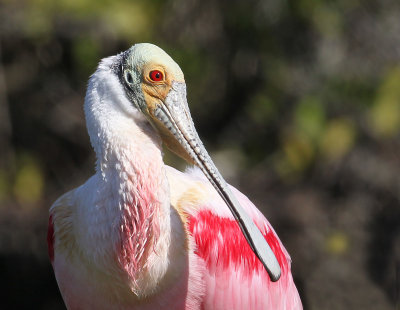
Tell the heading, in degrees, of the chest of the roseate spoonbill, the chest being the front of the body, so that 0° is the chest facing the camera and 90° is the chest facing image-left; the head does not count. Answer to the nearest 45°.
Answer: approximately 45°

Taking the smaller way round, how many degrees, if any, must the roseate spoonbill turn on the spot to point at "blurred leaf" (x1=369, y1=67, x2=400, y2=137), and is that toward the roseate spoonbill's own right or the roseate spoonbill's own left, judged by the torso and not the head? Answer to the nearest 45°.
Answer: approximately 180°

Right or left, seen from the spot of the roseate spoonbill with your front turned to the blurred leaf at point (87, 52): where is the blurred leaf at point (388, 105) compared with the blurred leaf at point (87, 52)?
right

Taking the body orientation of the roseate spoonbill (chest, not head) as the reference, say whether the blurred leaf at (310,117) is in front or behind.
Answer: behind

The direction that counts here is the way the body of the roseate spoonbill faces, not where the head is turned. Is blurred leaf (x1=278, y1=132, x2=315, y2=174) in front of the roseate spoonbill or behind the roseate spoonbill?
behind

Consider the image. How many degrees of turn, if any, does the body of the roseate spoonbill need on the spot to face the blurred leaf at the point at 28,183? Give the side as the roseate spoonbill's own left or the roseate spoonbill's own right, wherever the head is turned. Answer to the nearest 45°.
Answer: approximately 135° to the roseate spoonbill's own right
